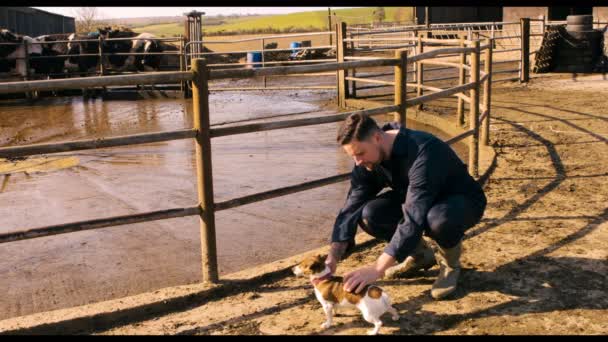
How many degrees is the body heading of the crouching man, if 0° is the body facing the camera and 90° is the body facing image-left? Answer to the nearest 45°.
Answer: approximately 45°

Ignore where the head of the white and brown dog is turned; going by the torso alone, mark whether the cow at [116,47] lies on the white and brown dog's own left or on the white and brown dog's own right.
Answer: on the white and brown dog's own right

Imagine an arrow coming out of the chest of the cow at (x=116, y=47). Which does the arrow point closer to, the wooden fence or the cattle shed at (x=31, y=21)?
the wooden fence

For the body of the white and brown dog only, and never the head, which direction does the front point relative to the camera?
to the viewer's left

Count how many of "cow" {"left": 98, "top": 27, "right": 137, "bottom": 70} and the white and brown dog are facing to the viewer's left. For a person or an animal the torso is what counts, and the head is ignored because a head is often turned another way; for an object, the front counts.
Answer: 1

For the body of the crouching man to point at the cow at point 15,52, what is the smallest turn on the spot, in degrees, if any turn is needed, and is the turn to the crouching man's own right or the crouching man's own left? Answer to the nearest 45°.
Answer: approximately 90° to the crouching man's own right

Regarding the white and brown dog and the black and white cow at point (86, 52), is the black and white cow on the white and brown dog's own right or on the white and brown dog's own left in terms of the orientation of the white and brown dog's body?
on the white and brown dog's own right
